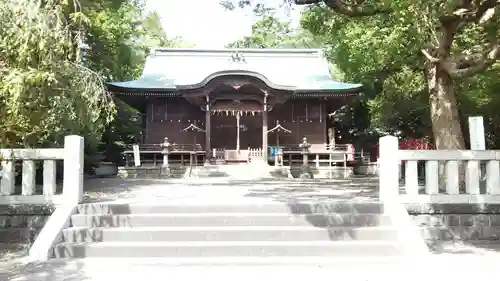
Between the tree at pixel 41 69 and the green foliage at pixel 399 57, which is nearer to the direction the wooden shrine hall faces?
the tree

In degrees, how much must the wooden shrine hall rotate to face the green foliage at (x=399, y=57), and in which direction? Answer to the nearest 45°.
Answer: approximately 45° to its left

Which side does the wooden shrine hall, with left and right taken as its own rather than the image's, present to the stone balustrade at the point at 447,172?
front

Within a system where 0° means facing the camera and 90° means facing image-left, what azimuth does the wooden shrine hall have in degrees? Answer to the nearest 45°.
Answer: approximately 0°

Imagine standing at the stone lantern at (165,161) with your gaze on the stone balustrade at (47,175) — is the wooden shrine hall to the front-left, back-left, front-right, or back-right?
back-left

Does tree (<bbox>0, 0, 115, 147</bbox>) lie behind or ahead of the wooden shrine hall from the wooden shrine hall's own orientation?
ahead

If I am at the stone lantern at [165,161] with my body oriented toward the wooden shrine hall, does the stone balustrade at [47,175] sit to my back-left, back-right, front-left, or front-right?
back-right

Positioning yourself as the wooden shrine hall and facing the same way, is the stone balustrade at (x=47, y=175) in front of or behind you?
in front
